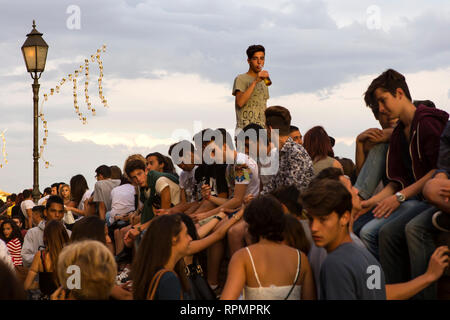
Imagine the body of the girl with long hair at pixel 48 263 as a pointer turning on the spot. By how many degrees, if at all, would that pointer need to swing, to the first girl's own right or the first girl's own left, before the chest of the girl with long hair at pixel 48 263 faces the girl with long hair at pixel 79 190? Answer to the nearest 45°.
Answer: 0° — they already face them

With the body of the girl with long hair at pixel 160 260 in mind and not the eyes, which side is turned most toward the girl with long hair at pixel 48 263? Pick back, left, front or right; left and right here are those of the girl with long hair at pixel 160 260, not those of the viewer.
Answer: left

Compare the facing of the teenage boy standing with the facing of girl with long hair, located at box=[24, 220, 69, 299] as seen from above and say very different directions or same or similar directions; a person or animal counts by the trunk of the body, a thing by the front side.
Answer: very different directions

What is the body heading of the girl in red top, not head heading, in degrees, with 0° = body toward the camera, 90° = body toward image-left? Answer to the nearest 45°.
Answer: approximately 45°

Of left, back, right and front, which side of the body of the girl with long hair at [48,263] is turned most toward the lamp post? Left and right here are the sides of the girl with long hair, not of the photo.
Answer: front

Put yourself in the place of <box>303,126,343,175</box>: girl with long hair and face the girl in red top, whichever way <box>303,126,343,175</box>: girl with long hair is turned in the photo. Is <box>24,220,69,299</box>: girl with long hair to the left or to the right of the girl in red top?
left
